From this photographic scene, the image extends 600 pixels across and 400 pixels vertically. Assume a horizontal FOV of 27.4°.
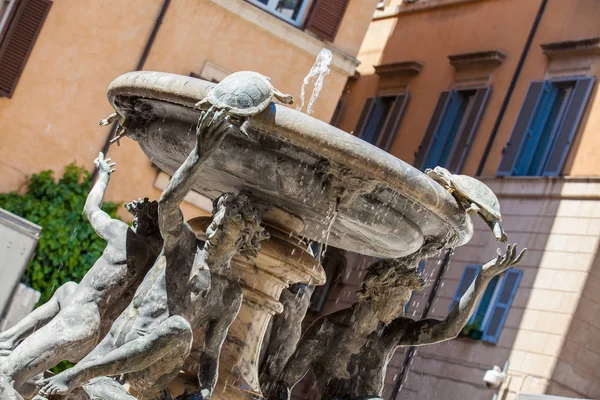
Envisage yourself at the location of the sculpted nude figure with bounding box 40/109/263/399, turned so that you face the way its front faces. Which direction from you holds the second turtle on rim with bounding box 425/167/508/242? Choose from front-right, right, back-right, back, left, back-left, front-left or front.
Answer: back-left

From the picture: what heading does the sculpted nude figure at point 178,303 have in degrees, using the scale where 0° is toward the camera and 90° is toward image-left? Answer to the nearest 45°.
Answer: approximately 45°

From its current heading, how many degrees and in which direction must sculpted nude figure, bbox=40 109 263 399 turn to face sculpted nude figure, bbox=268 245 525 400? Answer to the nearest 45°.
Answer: approximately 180°

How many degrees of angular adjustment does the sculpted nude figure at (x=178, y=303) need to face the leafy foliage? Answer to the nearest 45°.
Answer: approximately 135° to its right

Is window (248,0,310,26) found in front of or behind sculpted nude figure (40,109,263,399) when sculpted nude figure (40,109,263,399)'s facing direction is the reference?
behind
